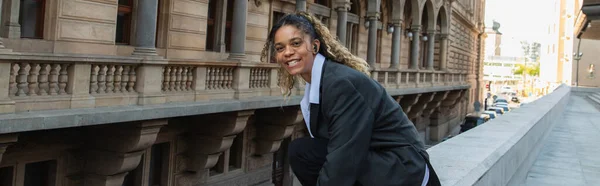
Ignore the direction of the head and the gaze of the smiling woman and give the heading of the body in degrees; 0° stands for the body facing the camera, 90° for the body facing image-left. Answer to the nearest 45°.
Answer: approximately 90°
